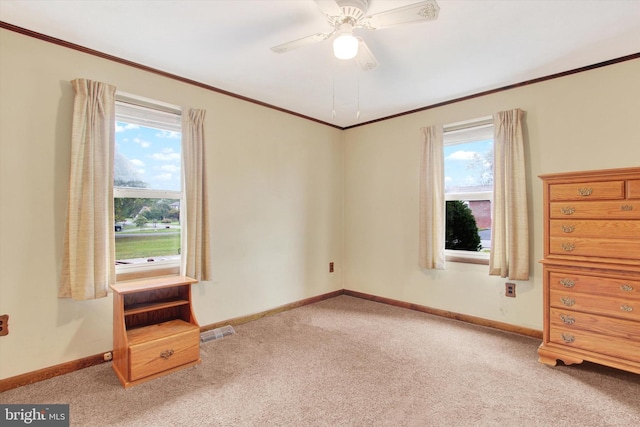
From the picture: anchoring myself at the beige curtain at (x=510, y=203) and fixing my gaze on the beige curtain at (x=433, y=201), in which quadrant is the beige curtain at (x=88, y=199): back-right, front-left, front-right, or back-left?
front-left

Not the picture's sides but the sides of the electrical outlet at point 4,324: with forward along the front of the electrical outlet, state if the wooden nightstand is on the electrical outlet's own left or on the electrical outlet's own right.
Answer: on the electrical outlet's own left

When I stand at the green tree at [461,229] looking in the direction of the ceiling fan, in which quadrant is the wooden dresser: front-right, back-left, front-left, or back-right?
front-left

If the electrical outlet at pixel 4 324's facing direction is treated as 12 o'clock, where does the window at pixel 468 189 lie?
The window is roughly at 10 o'clock from the electrical outlet.

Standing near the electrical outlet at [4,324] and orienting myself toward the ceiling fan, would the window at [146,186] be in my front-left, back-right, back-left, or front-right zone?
front-left

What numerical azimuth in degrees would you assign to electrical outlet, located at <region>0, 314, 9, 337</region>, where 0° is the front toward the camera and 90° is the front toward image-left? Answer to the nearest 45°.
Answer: approximately 0°

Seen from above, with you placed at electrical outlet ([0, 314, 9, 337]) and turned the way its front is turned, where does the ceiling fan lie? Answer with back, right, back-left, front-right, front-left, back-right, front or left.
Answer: front-left

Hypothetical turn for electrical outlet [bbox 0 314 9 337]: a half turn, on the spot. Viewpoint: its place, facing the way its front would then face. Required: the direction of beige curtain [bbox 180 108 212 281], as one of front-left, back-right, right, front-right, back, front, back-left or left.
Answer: right

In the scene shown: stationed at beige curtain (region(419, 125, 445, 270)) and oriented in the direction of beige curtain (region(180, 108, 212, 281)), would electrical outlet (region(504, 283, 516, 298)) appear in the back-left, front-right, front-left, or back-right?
back-left
